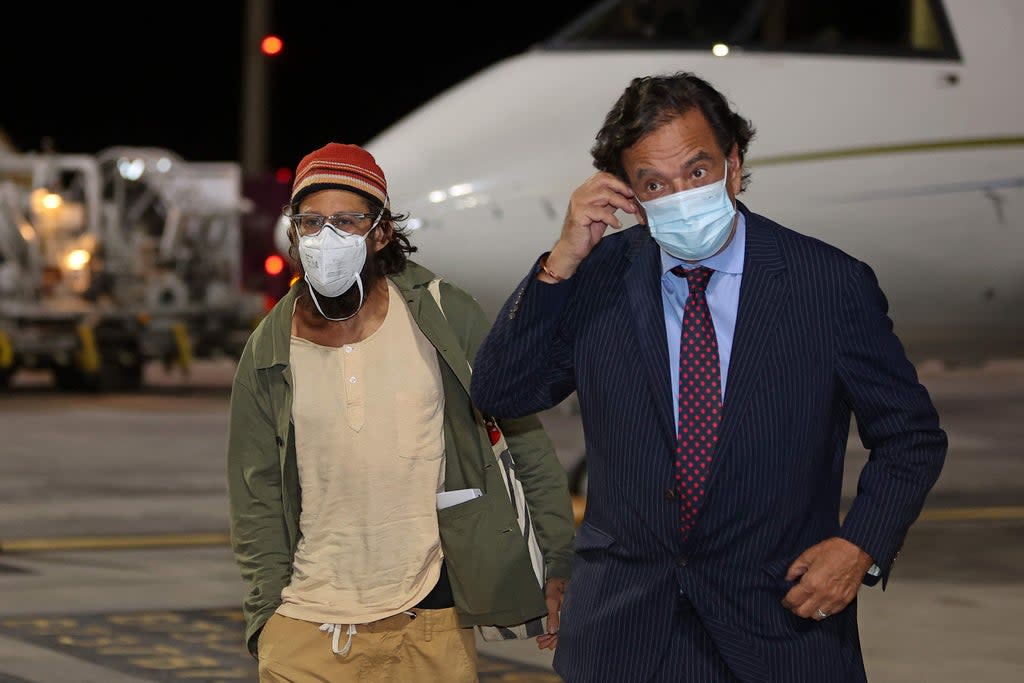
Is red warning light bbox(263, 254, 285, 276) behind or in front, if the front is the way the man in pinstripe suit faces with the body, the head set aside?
behind

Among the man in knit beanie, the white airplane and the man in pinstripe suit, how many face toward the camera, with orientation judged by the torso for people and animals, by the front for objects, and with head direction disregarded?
2

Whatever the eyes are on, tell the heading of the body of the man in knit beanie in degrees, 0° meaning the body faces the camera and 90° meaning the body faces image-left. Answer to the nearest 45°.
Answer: approximately 0°

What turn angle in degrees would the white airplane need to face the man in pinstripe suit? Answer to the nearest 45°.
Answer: approximately 90° to its left

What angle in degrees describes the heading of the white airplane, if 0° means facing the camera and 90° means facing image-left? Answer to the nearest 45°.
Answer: approximately 90°

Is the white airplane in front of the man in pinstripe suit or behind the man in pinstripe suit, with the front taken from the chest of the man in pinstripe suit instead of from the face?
behind

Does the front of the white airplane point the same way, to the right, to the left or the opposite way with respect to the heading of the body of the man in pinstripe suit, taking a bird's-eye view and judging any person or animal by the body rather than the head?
to the right

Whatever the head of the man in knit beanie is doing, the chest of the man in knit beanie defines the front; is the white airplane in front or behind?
behind
